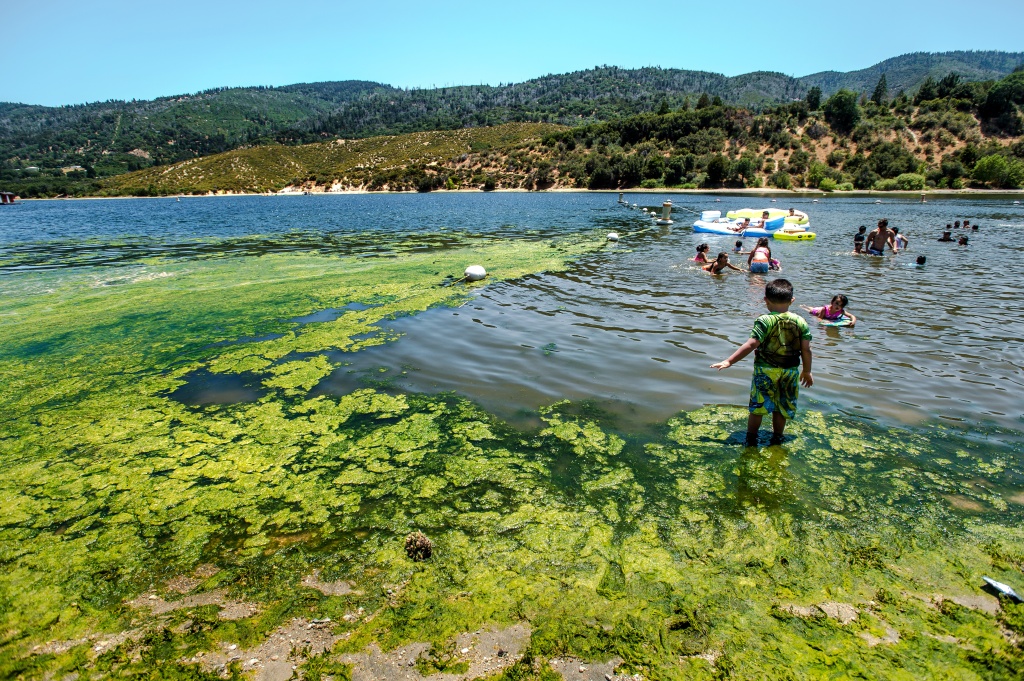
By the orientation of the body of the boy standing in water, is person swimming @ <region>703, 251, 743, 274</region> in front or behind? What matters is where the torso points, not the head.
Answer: in front

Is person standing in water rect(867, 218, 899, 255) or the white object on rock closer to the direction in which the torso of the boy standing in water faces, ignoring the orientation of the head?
the person standing in water

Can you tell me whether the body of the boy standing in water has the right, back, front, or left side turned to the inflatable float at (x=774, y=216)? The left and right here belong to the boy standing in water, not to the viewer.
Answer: front

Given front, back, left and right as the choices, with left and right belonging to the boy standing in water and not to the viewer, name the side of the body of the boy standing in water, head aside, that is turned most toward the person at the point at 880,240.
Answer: front

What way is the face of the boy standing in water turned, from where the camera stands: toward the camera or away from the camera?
away from the camera

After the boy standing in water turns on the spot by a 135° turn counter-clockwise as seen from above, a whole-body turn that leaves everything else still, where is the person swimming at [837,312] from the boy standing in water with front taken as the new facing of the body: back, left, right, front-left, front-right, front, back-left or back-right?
back-right

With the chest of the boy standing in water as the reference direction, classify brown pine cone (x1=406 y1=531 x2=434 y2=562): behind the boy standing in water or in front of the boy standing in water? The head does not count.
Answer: behind

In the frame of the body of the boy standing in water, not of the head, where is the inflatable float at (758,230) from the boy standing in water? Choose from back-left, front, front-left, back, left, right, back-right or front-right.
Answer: front

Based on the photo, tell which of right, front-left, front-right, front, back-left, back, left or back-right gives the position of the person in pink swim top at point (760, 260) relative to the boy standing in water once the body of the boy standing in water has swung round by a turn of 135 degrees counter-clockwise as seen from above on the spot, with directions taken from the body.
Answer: back-right

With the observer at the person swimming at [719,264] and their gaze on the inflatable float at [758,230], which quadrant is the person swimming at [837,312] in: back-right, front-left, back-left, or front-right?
back-right

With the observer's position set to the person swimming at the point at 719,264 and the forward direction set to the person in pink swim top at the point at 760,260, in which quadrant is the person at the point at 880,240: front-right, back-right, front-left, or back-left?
front-left

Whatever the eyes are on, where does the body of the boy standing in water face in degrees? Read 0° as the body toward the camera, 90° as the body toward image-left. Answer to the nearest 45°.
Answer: approximately 180°

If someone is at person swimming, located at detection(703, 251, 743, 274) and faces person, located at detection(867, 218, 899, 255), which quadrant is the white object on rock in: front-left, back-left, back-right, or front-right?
back-right

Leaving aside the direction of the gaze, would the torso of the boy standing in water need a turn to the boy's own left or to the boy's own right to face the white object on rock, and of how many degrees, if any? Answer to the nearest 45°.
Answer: approximately 135° to the boy's own right
